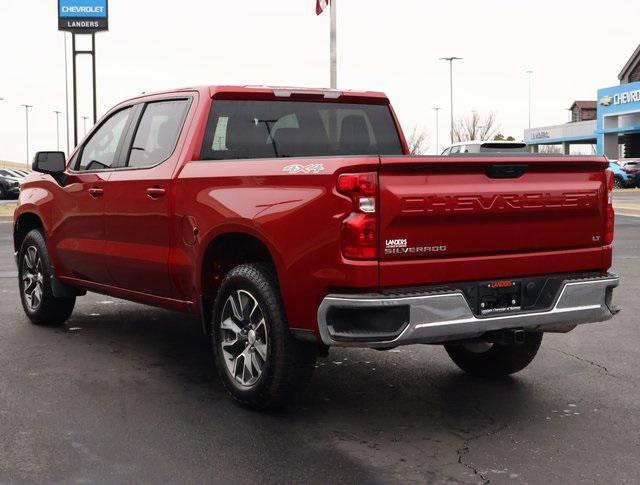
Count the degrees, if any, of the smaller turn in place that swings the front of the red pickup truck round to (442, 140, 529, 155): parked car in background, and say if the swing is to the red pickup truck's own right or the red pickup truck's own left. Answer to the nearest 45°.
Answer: approximately 45° to the red pickup truck's own right

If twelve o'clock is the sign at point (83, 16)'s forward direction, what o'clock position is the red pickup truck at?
The red pickup truck is roughly at 12 o'clock from the sign.

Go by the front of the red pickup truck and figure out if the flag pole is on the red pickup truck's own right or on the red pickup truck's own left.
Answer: on the red pickup truck's own right

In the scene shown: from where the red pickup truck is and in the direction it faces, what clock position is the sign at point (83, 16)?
The sign is roughly at 1 o'clock from the red pickup truck.

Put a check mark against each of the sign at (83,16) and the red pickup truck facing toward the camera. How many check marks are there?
1

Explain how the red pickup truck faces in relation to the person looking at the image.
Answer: facing away from the viewer and to the left of the viewer

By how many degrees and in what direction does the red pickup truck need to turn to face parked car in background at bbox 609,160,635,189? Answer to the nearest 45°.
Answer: approximately 45° to its right

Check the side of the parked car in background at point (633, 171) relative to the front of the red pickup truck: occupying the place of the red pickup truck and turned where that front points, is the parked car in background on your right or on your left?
on your right

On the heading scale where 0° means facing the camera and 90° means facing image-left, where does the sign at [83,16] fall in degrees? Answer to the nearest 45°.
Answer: approximately 0°

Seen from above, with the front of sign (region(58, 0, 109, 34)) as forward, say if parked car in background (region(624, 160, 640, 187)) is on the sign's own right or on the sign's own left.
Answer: on the sign's own left

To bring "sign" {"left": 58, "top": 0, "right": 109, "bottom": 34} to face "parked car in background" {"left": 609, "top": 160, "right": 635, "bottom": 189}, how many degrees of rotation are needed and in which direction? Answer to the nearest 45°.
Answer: approximately 90° to its left
